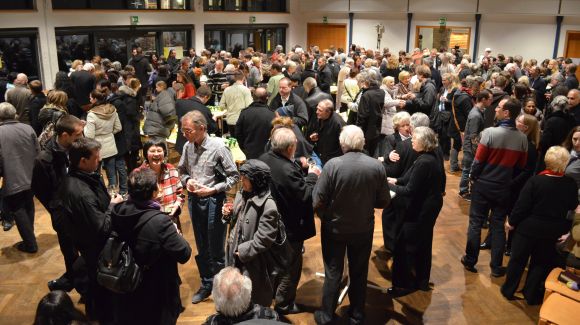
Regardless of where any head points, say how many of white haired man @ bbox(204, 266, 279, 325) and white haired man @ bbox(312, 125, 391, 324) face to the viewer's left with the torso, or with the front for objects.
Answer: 0

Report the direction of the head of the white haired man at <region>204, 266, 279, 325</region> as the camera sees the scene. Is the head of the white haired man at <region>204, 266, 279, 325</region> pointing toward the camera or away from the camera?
away from the camera

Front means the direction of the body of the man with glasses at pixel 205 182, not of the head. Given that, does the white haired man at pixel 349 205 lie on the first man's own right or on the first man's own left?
on the first man's own left

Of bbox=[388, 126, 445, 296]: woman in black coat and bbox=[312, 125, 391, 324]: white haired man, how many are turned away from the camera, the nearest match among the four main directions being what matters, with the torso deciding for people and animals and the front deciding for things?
1

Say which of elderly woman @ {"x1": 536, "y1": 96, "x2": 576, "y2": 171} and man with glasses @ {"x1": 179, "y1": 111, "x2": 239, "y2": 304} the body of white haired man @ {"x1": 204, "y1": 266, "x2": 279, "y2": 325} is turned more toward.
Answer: the man with glasses

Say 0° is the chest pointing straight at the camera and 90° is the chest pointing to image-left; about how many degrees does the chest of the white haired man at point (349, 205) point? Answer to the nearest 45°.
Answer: approximately 180°

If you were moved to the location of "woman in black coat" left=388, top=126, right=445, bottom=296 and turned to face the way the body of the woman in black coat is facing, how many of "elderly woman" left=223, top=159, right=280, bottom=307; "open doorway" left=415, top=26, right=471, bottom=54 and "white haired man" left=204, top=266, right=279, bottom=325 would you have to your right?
1

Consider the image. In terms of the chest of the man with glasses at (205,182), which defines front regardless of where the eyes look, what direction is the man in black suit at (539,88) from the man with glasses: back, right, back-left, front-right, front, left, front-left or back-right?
back

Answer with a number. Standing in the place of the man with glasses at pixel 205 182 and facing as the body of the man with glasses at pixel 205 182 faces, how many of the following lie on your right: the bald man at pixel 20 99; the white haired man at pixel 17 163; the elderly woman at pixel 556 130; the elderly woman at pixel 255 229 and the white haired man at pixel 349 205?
2

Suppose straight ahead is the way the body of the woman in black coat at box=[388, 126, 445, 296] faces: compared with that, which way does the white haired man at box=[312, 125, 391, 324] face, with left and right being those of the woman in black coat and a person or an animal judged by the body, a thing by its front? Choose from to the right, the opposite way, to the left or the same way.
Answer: to the right

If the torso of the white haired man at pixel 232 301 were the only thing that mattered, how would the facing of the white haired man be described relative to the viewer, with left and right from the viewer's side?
facing away from the viewer

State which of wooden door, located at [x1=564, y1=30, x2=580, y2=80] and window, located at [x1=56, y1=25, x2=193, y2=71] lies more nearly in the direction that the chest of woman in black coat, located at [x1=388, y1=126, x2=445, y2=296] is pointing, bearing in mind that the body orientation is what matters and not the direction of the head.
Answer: the window

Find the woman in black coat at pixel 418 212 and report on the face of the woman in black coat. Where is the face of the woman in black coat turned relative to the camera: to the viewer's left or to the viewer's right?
to the viewer's left

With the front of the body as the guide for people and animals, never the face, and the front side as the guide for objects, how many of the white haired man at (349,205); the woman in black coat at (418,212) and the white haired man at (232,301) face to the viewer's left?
1

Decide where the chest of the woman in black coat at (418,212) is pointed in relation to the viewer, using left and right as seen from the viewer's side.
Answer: facing to the left of the viewer

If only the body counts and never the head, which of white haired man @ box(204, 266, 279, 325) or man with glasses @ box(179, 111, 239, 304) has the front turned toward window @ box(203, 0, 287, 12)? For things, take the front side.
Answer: the white haired man
